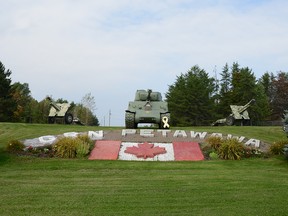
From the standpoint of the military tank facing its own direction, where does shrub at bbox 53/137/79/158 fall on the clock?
The shrub is roughly at 1 o'clock from the military tank.

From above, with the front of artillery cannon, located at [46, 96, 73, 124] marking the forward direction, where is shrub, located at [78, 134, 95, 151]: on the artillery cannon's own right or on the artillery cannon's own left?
on the artillery cannon's own left

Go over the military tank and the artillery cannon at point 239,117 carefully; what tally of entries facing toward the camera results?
1

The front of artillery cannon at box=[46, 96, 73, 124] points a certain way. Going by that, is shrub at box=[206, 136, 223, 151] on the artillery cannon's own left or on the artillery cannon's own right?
on the artillery cannon's own left

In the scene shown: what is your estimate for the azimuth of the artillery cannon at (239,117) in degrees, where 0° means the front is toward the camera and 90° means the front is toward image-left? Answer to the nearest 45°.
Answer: approximately 270°
